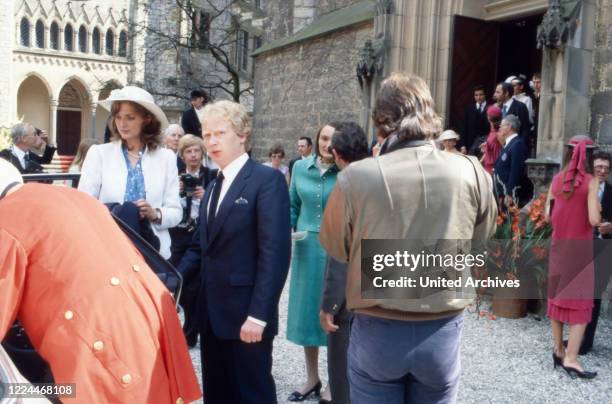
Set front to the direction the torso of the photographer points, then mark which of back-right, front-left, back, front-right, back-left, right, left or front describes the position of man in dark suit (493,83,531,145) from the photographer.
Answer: back-left

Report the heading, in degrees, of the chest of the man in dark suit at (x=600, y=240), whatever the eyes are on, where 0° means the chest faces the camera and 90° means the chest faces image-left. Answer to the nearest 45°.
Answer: approximately 45°

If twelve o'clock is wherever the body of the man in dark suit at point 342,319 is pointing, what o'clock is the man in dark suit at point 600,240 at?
the man in dark suit at point 600,240 is roughly at 3 o'clock from the man in dark suit at point 342,319.

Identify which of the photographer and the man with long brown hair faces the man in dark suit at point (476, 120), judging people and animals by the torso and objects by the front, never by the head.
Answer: the man with long brown hair

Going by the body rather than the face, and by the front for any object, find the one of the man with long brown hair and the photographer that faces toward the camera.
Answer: the photographer

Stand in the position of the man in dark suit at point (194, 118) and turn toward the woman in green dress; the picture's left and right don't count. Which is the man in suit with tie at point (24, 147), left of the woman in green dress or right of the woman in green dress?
right

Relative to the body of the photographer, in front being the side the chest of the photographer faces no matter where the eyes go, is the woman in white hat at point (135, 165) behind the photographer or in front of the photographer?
in front

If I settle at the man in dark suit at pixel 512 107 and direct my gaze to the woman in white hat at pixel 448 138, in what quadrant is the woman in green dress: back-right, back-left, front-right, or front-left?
front-left

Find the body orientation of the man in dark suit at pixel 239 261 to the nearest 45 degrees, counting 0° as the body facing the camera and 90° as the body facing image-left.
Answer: approximately 45°

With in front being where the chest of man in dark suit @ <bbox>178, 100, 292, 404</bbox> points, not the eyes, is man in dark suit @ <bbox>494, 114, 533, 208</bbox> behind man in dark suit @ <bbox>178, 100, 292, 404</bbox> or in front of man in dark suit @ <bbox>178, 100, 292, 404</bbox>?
behind

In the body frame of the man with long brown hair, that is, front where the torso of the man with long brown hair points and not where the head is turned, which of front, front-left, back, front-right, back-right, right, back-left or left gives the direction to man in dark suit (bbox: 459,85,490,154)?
front

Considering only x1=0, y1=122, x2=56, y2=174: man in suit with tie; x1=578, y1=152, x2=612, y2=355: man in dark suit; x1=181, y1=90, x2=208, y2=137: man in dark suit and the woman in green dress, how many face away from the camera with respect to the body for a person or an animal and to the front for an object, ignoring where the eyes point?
0

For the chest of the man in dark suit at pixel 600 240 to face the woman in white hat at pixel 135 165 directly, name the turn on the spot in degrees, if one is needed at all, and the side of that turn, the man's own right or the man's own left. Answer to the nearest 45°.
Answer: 0° — they already face them

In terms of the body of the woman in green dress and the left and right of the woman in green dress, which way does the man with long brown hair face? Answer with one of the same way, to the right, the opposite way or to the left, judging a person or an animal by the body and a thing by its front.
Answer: the opposite way

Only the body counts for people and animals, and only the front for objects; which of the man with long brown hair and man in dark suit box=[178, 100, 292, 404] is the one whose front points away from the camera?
the man with long brown hair

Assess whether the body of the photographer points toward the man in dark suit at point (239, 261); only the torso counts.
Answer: yes

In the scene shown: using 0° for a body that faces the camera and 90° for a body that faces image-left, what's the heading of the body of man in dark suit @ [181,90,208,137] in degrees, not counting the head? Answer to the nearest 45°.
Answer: approximately 315°

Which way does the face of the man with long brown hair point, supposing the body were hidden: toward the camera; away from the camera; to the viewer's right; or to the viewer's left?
away from the camera

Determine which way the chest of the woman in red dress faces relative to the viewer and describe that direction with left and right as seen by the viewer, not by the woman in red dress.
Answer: facing away from the viewer and to the right of the viewer

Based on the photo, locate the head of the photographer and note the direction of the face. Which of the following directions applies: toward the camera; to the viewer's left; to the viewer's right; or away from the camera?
toward the camera
